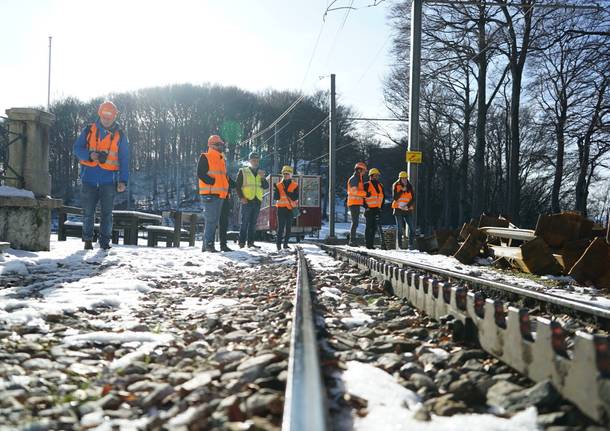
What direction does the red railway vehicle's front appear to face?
toward the camera

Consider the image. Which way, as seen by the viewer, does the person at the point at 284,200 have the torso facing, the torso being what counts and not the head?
toward the camera

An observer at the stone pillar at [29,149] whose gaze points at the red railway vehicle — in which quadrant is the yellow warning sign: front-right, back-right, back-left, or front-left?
front-right

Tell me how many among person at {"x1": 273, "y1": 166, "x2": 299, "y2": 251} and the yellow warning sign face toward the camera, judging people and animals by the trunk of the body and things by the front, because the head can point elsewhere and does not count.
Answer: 2

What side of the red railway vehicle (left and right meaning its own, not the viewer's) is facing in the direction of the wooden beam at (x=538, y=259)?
front

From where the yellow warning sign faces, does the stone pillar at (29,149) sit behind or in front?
in front

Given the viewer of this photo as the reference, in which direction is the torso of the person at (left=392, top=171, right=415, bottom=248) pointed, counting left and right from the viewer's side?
facing the viewer

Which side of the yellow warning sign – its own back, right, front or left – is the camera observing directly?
front

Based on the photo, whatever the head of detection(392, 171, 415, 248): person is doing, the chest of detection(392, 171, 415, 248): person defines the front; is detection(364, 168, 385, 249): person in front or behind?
in front

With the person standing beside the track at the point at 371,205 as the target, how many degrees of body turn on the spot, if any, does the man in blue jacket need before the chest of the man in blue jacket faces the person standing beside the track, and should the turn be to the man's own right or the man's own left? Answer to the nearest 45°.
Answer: approximately 135° to the man's own left

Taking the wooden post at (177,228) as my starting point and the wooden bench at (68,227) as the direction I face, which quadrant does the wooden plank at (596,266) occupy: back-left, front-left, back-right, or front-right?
back-left
